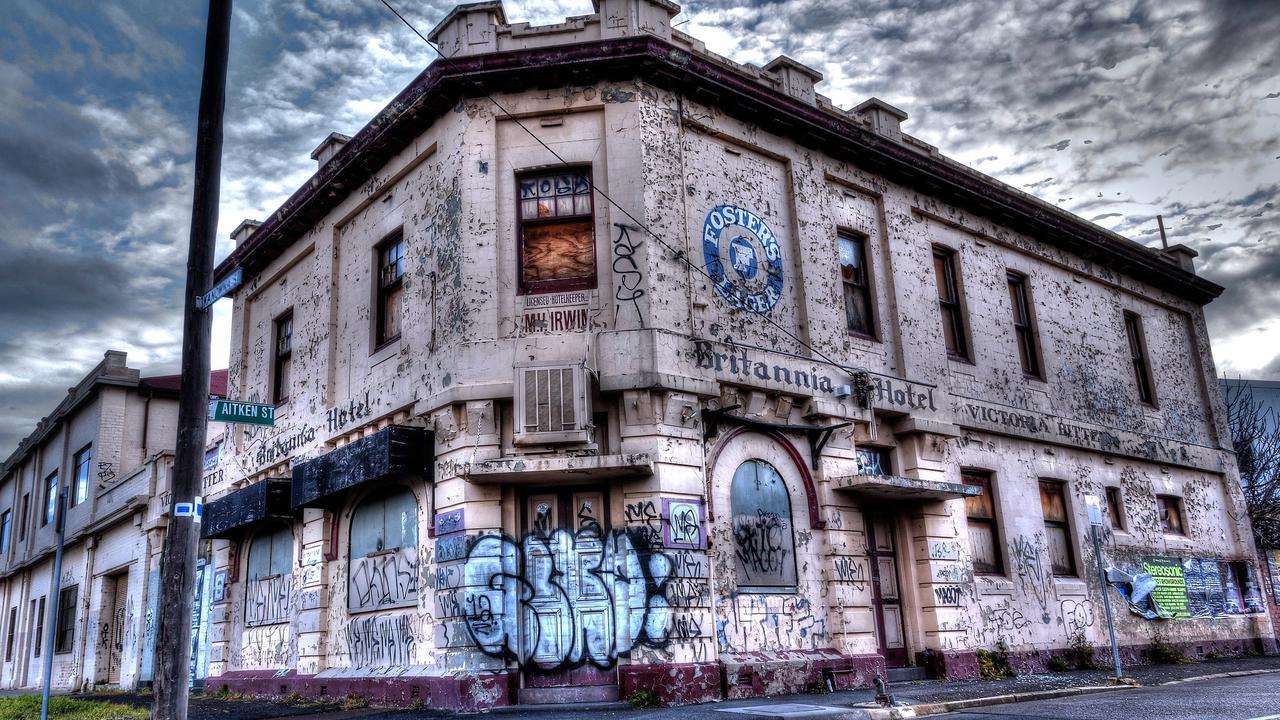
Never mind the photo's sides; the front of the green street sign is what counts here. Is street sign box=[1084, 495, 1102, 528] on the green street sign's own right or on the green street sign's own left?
on the green street sign's own left

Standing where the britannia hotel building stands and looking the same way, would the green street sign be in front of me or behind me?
in front

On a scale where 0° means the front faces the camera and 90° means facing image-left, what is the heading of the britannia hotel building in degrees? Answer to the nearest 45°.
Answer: approximately 0°

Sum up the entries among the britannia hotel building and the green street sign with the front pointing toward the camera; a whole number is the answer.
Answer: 2

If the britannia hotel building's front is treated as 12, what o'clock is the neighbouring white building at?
The neighbouring white building is roughly at 4 o'clock from the britannia hotel building.

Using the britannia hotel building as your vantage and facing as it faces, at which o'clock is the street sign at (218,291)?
The street sign is roughly at 1 o'clock from the britannia hotel building.

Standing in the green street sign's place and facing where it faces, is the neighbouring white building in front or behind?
behind

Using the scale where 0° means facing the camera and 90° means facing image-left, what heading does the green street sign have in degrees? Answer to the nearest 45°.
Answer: approximately 0°

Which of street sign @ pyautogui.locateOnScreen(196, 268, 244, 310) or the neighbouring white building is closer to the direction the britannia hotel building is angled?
the street sign

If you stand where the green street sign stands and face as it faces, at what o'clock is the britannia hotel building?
The britannia hotel building is roughly at 8 o'clock from the green street sign.

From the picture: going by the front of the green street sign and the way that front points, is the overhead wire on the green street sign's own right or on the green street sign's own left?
on the green street sign's own left
